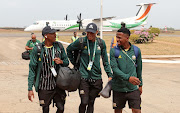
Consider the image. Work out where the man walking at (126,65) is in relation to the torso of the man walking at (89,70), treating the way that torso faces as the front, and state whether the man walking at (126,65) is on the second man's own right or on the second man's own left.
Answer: on the second man's own left

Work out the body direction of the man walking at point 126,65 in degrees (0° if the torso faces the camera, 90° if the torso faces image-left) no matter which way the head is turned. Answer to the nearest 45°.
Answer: approximately 0°

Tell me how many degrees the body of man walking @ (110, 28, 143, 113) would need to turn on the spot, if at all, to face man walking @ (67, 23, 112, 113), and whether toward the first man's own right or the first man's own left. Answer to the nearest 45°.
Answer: approximately 135° to the first man's own right

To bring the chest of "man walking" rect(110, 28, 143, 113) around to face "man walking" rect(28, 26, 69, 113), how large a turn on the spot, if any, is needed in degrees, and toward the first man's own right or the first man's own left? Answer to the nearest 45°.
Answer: approximately 90° to the first man's own right

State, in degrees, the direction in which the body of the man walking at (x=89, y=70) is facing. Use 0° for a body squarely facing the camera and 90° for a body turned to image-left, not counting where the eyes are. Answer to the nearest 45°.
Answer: approximately 0°

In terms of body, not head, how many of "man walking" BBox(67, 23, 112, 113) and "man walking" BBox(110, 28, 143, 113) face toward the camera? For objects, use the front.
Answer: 2

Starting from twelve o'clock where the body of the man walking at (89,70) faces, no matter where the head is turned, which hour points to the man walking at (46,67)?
the man walking at (46,67) is roughly at 2 o'clock from the man walking at (89,70).
